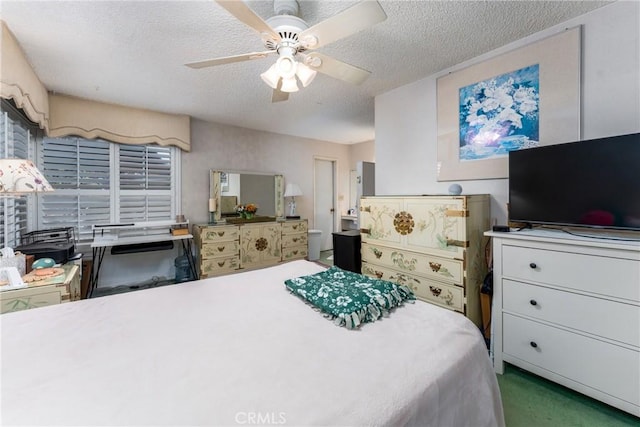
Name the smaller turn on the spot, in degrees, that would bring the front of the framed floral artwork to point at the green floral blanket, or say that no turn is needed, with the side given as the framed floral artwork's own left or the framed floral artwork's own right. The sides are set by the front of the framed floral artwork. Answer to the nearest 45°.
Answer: approximately 45° to the framed floral artwork's own left

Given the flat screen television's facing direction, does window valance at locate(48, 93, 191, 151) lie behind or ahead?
ahead

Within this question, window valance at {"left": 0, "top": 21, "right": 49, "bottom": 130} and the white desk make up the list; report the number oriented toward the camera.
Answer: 1

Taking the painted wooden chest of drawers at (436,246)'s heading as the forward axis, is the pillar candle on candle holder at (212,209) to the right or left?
on its right

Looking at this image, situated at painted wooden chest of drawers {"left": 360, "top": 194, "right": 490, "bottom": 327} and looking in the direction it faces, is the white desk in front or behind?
in front

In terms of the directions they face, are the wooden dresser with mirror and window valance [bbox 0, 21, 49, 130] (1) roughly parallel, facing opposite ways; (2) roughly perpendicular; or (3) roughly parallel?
roughly perpendicular

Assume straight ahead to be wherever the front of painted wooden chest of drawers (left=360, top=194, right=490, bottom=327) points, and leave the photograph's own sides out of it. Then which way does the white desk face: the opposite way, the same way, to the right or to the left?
to the left

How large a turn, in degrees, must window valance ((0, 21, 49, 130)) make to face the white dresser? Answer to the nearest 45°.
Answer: approximately 45° to its right

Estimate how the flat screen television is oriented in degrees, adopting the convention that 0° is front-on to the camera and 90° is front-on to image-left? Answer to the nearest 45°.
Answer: approximately 45°

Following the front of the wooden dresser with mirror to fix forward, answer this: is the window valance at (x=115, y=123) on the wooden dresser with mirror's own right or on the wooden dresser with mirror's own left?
on the wooden dresser with mirror's own right

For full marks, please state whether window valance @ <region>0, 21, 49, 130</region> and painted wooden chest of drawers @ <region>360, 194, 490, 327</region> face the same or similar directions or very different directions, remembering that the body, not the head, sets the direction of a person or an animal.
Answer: very different directions

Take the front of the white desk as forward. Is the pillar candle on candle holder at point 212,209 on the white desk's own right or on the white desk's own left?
on the white desk's own left

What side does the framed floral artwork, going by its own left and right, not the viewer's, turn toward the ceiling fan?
front

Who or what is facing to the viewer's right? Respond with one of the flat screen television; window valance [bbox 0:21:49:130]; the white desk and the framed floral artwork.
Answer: the window valance
